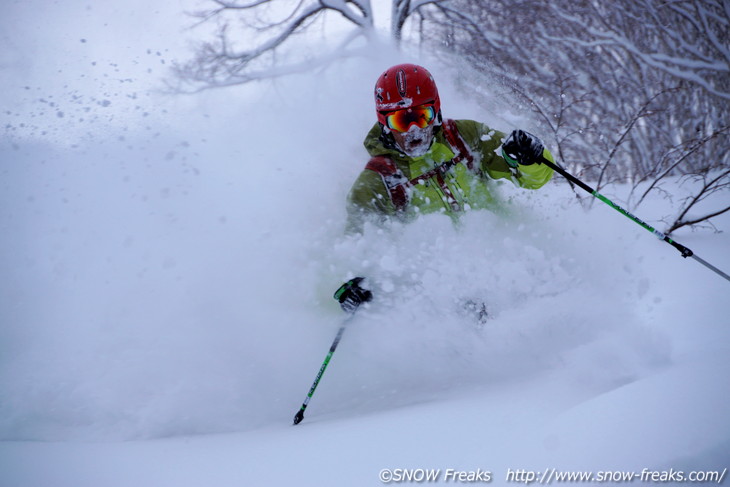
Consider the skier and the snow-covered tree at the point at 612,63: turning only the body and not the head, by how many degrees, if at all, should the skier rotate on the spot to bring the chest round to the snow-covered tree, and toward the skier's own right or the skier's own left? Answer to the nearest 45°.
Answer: approximately 135° to the skier's own left

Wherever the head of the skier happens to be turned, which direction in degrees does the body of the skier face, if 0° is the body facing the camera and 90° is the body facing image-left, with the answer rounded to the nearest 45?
approximately 0°
